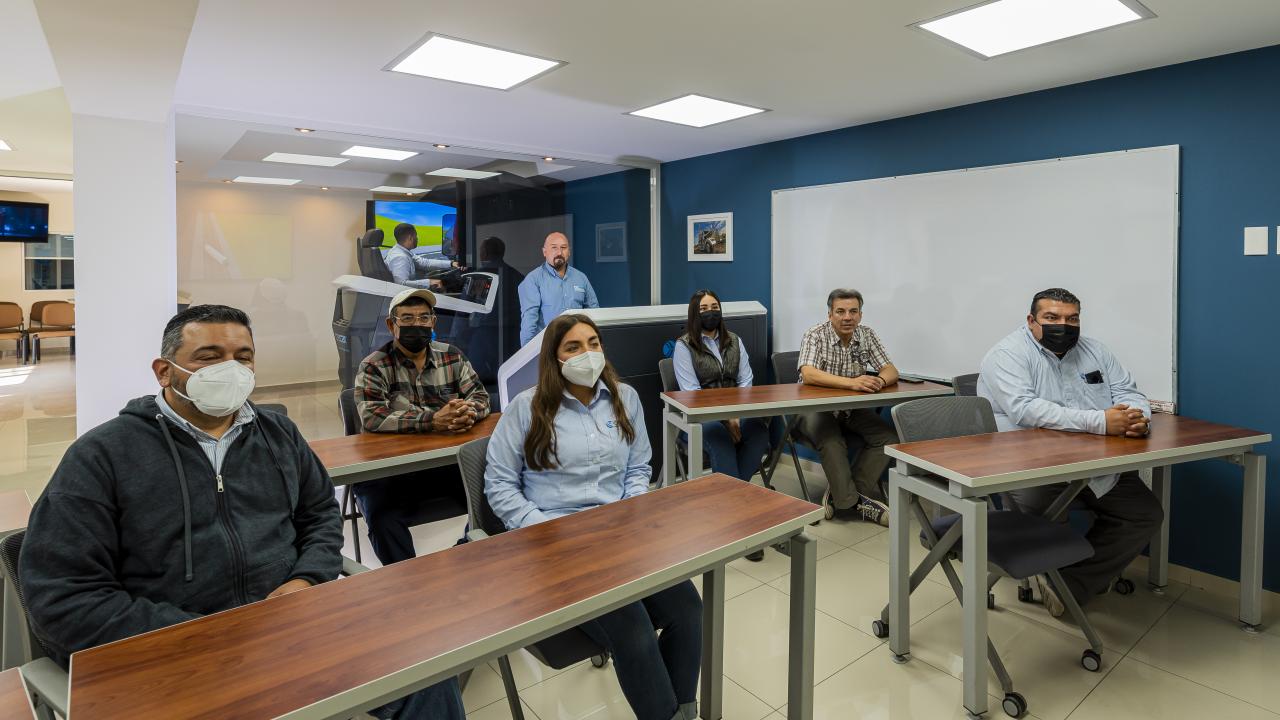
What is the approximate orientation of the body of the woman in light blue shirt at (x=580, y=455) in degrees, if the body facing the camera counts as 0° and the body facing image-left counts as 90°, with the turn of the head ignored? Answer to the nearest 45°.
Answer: approximately 315°

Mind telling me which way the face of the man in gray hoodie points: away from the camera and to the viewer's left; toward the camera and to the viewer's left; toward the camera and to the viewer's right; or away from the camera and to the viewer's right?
toward the camera and to the viewer's right

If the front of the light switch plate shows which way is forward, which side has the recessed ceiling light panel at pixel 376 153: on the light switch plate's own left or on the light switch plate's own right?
on the light switch plate's own right

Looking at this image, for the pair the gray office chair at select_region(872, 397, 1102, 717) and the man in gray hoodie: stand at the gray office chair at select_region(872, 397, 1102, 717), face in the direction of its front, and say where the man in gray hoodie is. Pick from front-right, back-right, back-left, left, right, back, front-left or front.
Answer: right
